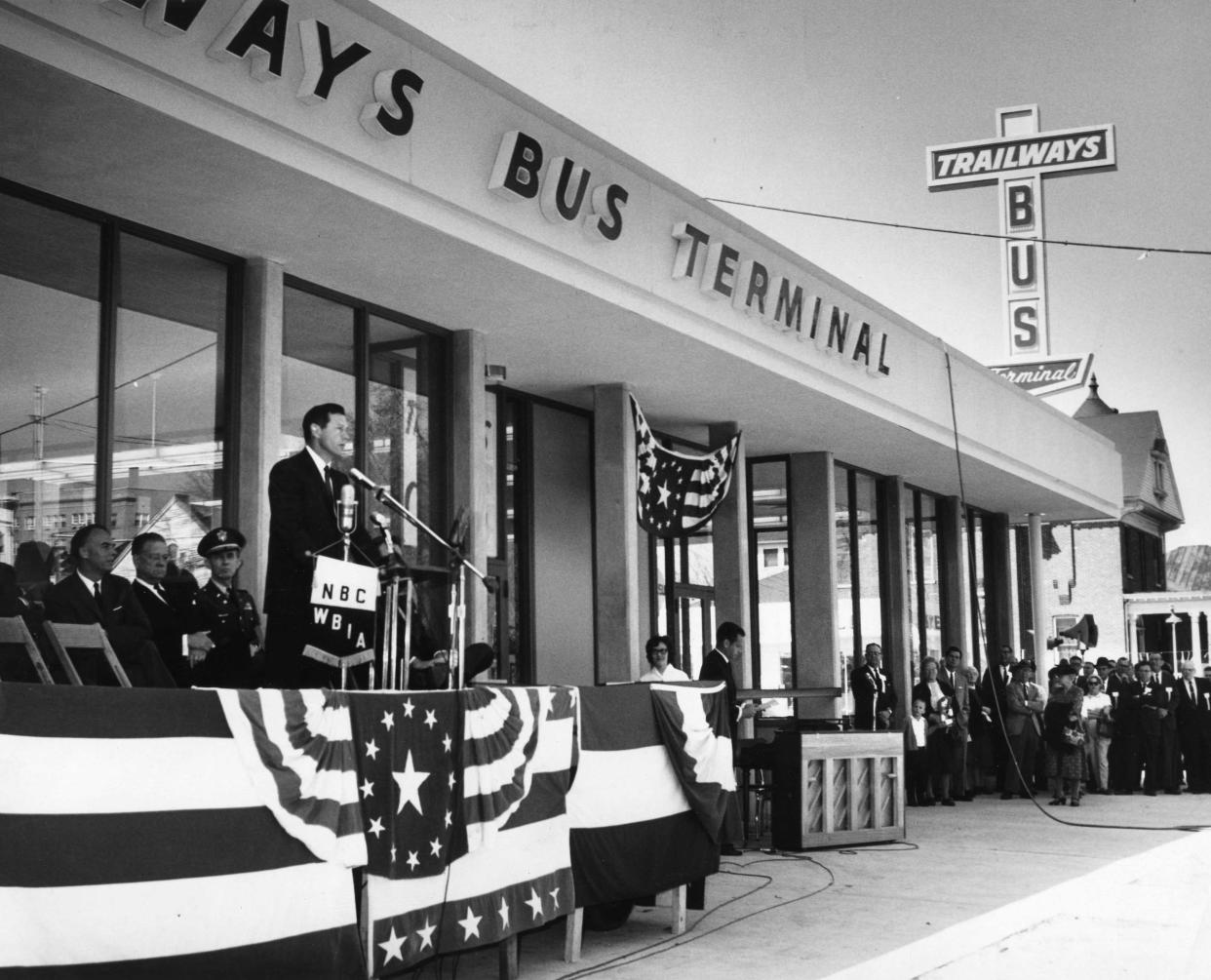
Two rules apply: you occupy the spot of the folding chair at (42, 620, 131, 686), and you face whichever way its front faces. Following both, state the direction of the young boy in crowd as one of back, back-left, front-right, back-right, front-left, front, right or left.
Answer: left

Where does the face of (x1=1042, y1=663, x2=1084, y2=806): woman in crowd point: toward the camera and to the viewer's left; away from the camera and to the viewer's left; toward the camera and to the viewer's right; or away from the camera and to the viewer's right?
toward the camera and to the viewer's left

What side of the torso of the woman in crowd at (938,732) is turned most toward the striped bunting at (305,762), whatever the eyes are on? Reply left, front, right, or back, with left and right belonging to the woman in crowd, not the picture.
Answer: front

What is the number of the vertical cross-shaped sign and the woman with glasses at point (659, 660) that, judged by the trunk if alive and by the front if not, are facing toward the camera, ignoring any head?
2

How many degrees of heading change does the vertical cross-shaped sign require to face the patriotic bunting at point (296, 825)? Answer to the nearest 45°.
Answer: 0° — it already faces it

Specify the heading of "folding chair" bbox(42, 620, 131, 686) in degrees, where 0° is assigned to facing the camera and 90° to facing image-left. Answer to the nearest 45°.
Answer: approximately 315°
